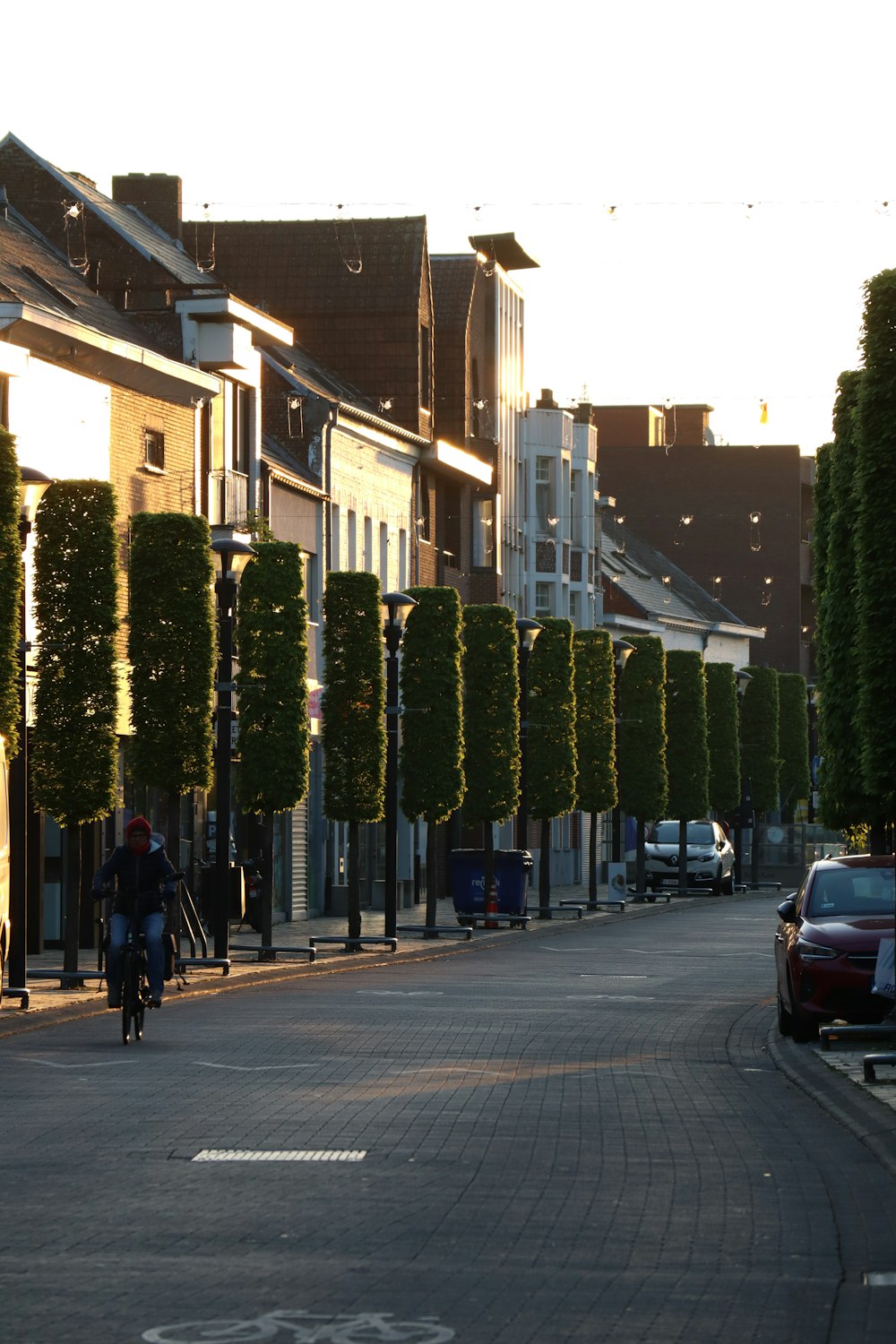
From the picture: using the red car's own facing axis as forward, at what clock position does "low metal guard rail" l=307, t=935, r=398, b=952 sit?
The low metal guard rail is roughly at 5 o'clock from the red car.

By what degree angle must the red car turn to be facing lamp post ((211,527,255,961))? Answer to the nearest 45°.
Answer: approximately 135° to its right

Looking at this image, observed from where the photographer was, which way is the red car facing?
facing the viewer

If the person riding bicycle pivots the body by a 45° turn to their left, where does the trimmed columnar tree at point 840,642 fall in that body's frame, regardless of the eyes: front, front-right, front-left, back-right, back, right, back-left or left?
left

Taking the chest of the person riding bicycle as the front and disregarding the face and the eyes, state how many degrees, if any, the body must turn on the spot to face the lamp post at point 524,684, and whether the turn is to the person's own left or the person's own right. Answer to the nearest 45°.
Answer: approximately 180°

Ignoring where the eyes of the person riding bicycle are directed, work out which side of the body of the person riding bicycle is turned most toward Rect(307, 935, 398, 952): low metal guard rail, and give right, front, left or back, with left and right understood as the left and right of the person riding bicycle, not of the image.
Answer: back

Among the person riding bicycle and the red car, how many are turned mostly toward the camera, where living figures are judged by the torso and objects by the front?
2

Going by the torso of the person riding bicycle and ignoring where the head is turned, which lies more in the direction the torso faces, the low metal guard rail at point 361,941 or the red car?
the red car

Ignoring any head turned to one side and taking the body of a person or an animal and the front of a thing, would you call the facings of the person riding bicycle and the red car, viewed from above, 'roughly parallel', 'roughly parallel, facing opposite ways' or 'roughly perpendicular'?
roughly parallel

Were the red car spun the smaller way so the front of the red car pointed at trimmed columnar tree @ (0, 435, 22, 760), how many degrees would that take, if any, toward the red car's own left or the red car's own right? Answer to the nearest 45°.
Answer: approximately 90° to the red car's own right

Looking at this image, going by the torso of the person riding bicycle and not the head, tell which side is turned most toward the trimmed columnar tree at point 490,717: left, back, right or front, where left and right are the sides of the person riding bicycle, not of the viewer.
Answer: back
